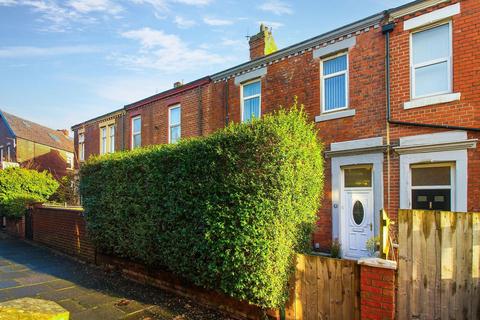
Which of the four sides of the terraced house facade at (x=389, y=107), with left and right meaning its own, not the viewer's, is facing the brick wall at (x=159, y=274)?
front

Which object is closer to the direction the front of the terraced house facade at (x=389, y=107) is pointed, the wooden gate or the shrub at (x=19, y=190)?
the wooden gate

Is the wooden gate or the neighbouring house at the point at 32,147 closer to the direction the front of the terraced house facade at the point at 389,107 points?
the wooden gate

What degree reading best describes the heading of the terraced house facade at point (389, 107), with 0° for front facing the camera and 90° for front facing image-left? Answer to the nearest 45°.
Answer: approximately 45°

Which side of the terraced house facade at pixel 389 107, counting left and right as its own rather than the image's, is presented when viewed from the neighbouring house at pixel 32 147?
right

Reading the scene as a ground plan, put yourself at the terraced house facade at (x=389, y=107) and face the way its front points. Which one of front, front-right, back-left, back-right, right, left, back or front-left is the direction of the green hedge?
front

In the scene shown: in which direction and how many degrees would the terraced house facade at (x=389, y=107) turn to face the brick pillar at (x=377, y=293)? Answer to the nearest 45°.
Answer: approximately 45° to its left

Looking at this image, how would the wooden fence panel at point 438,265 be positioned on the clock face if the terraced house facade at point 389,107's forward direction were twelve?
The wooden fence panel is roughly at 11 o'clock from the terraced house facade.

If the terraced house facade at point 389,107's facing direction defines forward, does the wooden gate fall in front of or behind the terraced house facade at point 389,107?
in front

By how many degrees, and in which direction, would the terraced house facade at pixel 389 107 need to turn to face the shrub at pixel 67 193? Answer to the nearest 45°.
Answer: approximately 90° to its right

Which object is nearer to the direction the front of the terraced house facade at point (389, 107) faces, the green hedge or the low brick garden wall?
the green hedge
